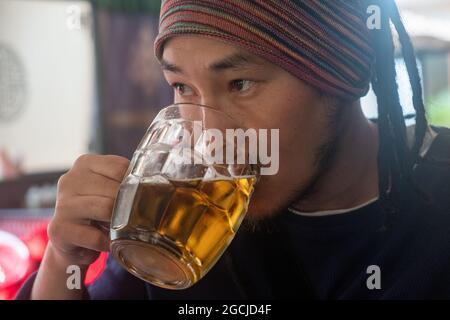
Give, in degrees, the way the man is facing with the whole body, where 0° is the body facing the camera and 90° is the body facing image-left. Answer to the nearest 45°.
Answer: approximately 45°

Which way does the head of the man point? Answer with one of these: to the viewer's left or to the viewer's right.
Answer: to the viewer's left
